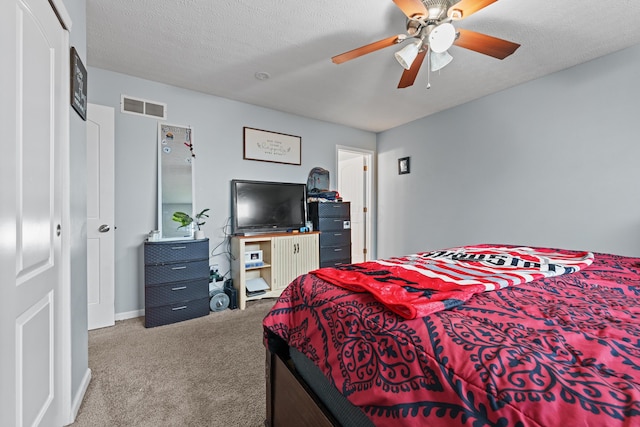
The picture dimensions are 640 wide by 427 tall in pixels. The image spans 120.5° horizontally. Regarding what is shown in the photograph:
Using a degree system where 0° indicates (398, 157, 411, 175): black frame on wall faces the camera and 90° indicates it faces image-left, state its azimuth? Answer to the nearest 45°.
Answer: approximately 45°

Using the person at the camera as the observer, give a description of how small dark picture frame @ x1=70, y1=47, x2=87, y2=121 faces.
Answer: facing to the right of the viewer

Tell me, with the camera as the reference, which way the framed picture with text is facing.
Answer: facing the viewer and to the right of the viewer

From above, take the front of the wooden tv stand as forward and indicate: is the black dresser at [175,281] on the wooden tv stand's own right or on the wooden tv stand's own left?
on the wooden tv stand's own right

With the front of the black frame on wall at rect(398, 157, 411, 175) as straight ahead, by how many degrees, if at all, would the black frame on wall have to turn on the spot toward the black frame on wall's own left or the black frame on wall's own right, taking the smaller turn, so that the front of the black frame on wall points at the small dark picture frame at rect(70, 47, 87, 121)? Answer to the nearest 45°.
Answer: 0° — it already faces it

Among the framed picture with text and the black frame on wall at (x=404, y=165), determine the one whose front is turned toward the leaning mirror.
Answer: the black frame on wall

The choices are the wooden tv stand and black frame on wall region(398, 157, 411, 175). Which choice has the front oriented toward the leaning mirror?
the black frame on wall

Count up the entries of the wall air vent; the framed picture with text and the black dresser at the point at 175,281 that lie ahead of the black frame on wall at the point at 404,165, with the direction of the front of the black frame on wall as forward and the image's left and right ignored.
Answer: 3

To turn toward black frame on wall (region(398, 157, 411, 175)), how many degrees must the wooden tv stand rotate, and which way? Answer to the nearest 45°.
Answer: approximately 45° to its left

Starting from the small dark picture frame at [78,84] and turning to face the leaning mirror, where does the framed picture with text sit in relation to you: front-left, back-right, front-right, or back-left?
front-right

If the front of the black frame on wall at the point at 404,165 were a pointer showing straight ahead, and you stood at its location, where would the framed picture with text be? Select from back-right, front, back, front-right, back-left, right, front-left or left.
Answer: front

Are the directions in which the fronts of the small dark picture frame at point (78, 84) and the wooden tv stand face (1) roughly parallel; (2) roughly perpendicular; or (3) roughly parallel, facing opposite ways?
roughly perpendicular
